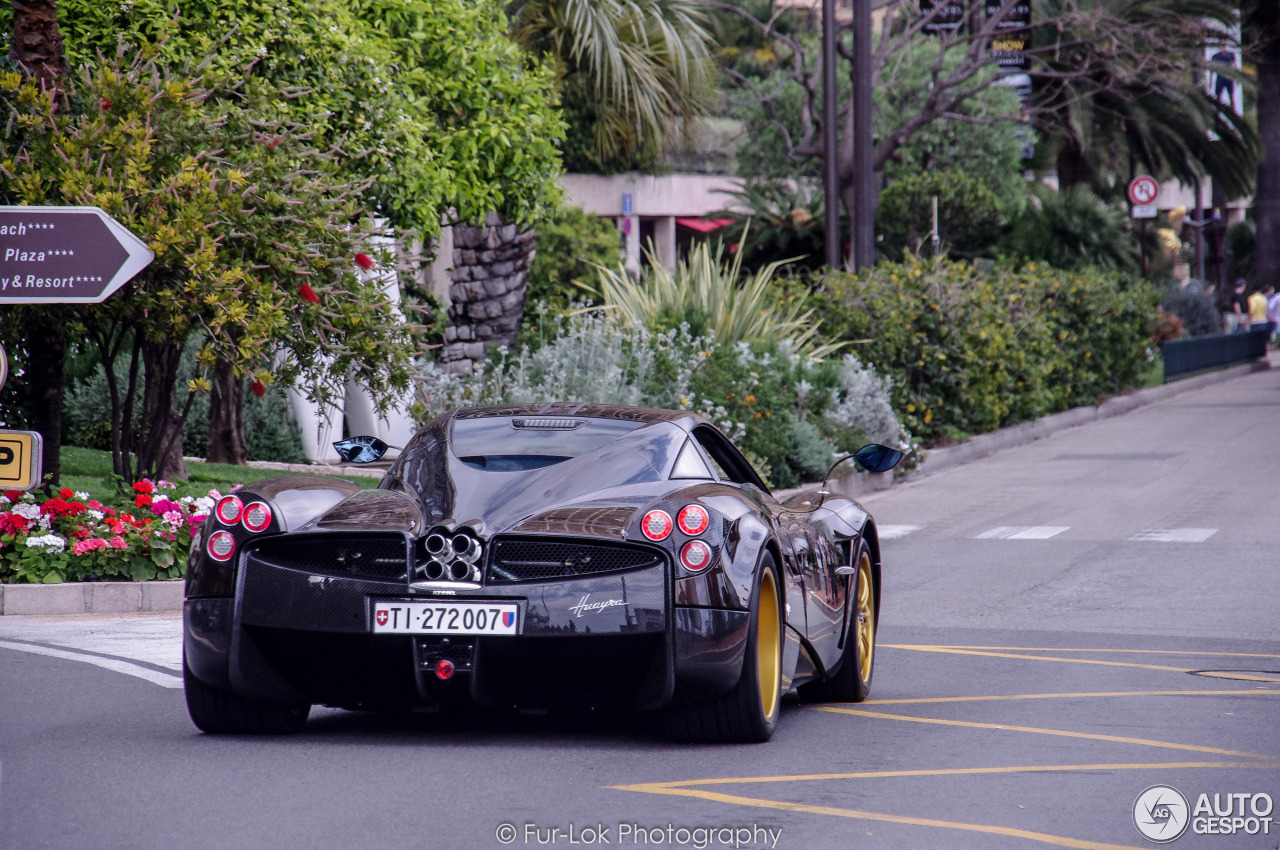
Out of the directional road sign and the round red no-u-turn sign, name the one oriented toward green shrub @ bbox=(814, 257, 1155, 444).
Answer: the round red no-u-turn sign

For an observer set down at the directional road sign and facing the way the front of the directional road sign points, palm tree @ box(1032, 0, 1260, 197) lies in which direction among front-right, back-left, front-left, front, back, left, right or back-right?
back-left

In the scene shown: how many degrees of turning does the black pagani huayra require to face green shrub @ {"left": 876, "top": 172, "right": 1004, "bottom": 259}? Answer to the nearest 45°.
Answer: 0° — it already faces it

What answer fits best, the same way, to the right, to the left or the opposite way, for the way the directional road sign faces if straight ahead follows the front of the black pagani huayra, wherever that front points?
the opposite way

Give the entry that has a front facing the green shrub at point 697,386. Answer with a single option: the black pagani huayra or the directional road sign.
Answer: the black pagani huayra

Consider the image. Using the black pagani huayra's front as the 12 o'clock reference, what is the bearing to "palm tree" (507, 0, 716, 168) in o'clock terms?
The palm tree is roughly at 12 o'clock from the black pagani huayra.

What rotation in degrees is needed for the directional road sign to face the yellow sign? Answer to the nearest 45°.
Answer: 0° — it already faces it

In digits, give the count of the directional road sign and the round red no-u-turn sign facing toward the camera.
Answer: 2

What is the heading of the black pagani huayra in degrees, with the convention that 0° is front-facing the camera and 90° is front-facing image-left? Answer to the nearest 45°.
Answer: approximately 180°

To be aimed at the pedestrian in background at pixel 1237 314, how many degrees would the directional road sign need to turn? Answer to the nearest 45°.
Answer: approximately 135° to its left

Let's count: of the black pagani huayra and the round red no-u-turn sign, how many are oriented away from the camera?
1

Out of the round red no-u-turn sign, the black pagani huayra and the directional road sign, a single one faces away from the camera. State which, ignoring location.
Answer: the black pagani huayra

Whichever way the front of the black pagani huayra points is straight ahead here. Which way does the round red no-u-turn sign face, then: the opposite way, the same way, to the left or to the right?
the opposite way

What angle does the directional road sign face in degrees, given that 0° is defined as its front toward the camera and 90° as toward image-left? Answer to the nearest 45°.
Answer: approximately 0°
